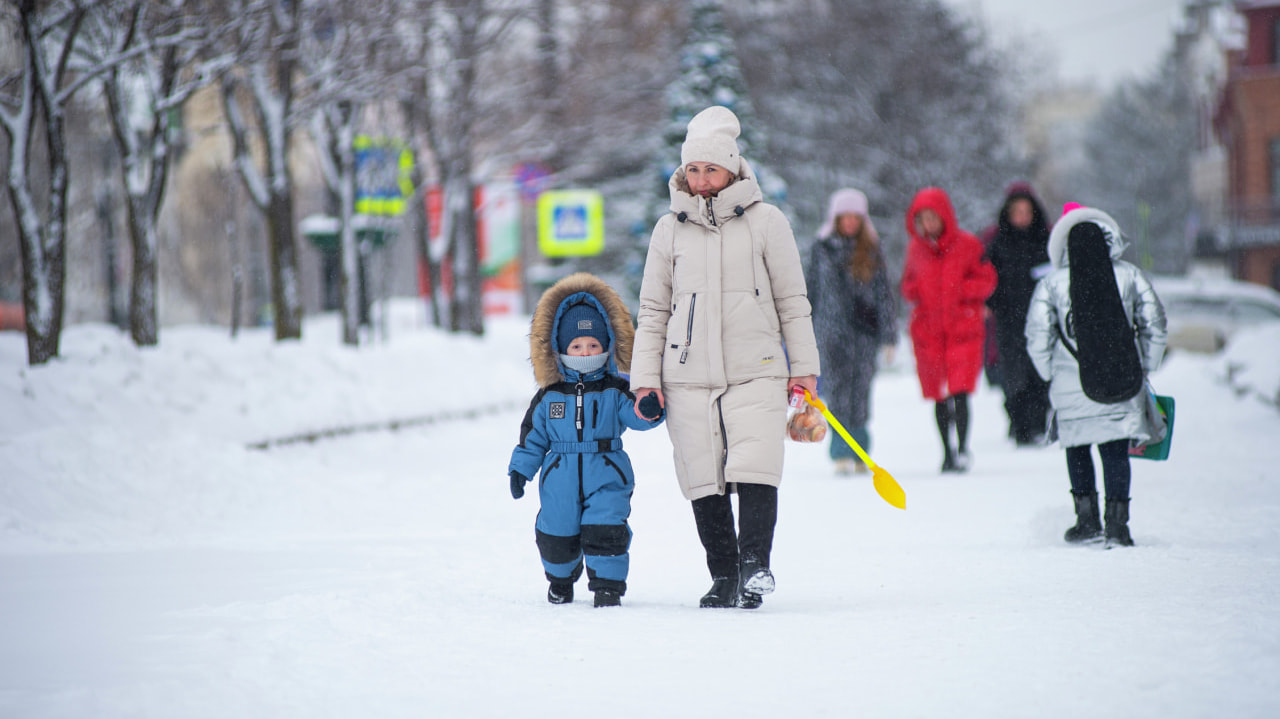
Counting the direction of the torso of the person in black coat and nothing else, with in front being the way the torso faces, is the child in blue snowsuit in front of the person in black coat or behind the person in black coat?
in front

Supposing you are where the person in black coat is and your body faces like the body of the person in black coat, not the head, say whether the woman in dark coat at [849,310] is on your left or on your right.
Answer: on your right

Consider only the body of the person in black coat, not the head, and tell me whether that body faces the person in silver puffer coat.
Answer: yes

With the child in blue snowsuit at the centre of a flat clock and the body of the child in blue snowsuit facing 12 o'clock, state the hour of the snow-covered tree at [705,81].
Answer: The snow-covered tree is roughly at 6 o'clock from the child in blue snowsuit.

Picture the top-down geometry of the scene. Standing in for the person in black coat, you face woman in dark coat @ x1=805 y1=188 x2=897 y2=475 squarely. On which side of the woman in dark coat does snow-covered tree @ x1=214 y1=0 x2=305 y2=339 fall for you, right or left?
right

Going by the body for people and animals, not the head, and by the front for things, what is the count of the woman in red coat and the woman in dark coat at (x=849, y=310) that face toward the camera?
2

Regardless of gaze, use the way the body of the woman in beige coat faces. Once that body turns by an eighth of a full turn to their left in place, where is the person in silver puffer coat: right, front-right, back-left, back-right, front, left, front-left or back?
left

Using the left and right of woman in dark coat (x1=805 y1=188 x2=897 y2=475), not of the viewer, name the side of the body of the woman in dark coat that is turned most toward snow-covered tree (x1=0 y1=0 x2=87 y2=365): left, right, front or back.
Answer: right
